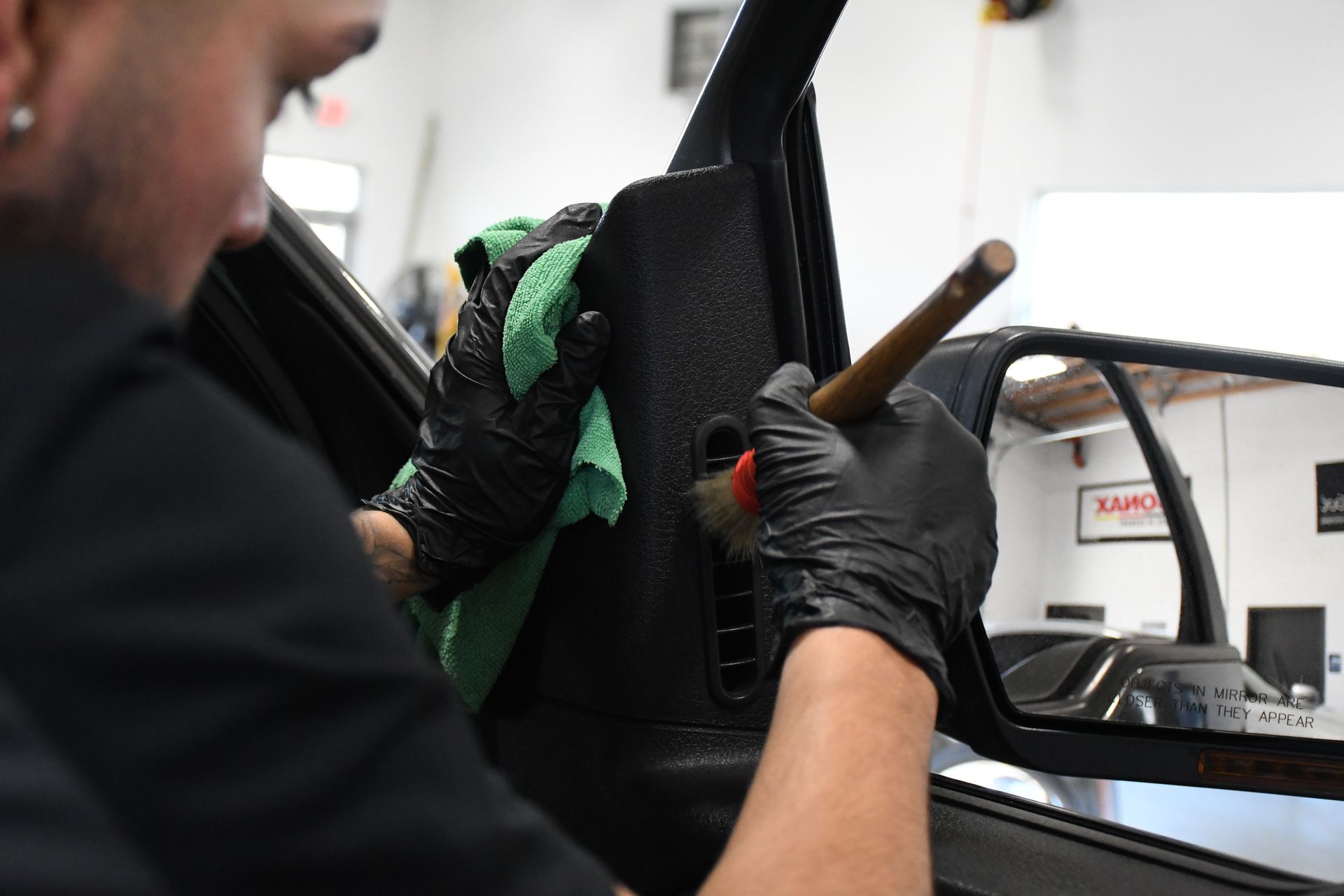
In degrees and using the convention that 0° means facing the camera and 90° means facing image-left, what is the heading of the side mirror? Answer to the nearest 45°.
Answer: approximately 0°
